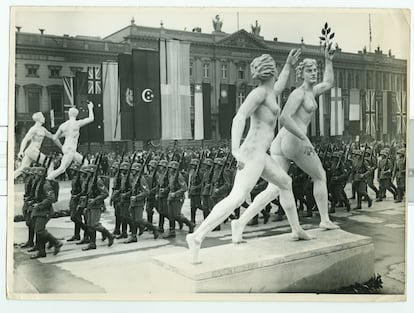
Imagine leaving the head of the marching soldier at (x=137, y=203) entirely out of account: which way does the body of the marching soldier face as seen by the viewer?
to the viewer's left

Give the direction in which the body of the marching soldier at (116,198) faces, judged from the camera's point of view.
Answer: to the viewer's left
